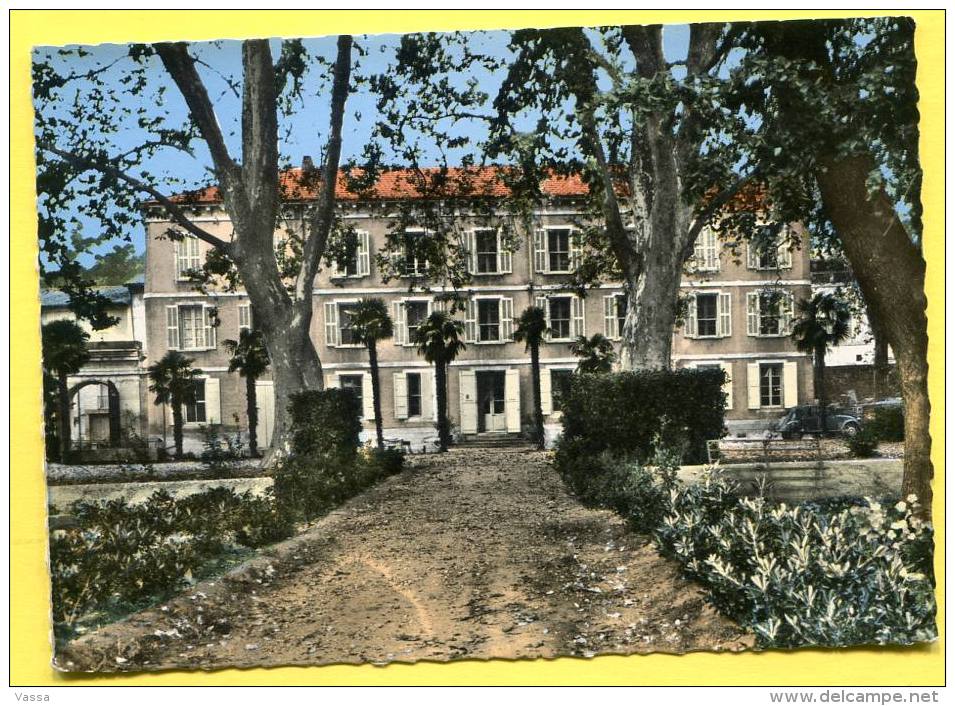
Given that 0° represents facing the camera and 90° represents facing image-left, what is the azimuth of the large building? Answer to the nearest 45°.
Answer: approximately 0°

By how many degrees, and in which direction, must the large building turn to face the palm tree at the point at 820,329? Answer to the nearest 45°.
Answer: approximately 90° to its left

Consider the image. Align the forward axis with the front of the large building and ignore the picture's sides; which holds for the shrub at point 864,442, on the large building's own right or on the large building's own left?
on the large building's own left

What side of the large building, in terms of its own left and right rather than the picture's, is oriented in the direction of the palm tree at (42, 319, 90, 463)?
right

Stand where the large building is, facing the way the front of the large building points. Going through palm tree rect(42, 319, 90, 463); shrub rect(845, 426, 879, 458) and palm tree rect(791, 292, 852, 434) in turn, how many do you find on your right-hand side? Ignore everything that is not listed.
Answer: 1

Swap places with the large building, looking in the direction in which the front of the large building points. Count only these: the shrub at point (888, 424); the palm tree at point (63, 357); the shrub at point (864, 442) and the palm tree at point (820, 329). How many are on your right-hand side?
1

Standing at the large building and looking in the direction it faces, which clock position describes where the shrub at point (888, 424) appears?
The shrub is roughly at 9 o'clock from the large building.

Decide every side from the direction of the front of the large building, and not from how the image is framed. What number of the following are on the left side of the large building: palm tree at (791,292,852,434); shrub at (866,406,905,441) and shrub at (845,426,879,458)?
3

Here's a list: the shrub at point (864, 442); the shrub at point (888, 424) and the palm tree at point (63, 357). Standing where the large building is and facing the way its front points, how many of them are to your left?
2

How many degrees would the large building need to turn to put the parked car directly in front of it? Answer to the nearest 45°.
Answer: approximately 90° to its left
